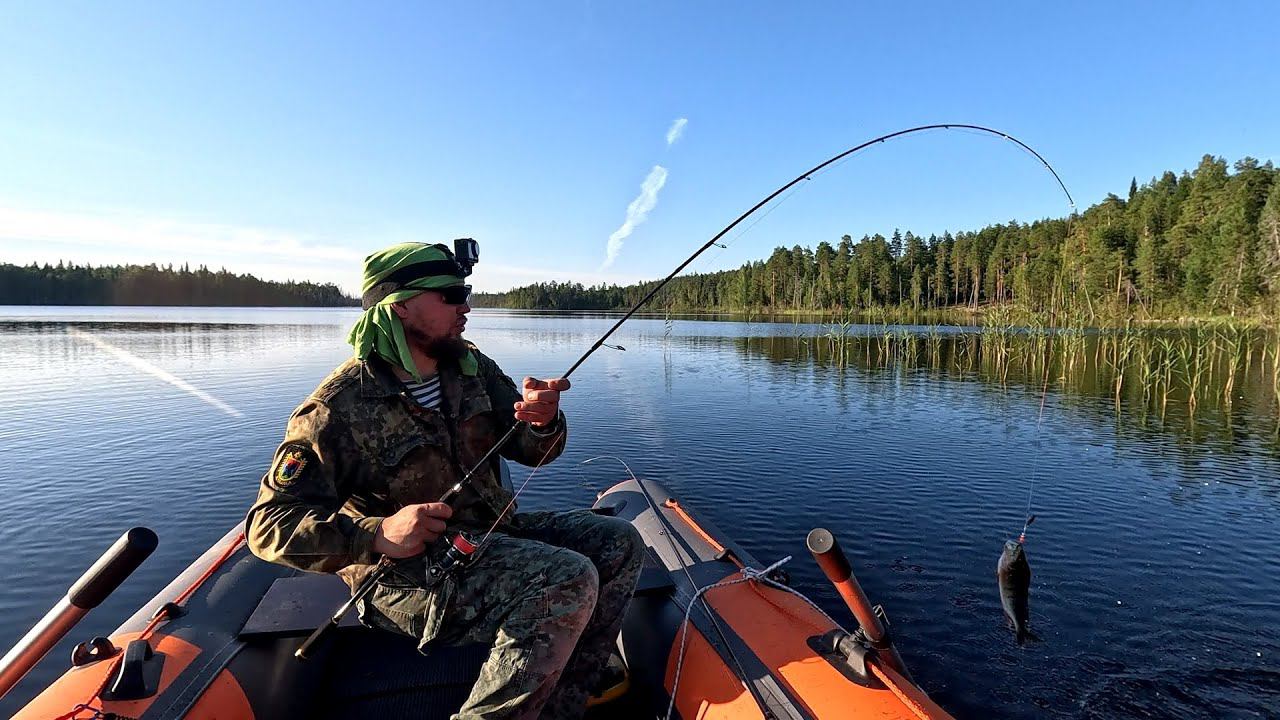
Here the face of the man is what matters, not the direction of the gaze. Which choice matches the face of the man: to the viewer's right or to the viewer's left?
to the viewer's right

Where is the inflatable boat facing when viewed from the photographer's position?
facing away from the viewer

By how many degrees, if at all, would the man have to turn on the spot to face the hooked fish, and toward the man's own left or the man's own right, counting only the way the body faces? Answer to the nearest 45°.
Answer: approximately 45° to the man's own left

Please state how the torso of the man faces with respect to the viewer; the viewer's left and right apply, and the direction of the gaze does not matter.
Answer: facing the viewer and to the right of the viewer

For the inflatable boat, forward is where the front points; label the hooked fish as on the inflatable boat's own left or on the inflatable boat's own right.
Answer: on the inflatable boat's own right
